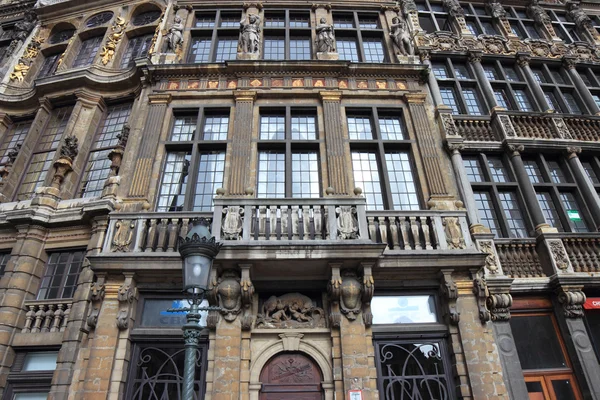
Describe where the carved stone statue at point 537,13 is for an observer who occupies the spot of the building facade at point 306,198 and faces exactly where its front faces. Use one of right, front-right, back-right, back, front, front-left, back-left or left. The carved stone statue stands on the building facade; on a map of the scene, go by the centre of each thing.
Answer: left

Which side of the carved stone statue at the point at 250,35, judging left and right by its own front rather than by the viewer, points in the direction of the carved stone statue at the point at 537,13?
left

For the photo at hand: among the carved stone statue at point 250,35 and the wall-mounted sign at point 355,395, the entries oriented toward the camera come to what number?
2

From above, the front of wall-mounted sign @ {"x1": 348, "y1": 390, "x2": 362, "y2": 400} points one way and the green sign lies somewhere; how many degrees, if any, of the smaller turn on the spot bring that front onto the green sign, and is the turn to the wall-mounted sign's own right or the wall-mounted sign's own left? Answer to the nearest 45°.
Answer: approximately 90° to the wall-mounted sign's own left

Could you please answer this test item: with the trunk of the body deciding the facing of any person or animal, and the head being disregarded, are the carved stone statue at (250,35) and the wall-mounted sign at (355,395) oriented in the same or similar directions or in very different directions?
same or similar directions

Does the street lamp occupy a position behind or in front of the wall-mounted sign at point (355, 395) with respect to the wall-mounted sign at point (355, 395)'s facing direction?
in front

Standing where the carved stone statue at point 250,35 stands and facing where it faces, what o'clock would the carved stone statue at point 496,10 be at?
the carved stone statue at point 496,10 is roughly at 9 o'clock from the carved stone statue at point 250,35.

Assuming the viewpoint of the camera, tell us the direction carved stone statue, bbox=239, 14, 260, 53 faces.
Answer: facing the viewer

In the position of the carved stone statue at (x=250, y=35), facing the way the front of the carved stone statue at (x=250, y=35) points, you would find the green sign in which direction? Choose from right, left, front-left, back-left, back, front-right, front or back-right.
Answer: left

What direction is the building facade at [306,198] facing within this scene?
toward the camera

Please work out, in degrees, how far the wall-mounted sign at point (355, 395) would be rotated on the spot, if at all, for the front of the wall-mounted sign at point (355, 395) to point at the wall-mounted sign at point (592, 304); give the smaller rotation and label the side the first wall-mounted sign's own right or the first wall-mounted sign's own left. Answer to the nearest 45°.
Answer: approximately 90° to the first wall-mounted sign's own left
